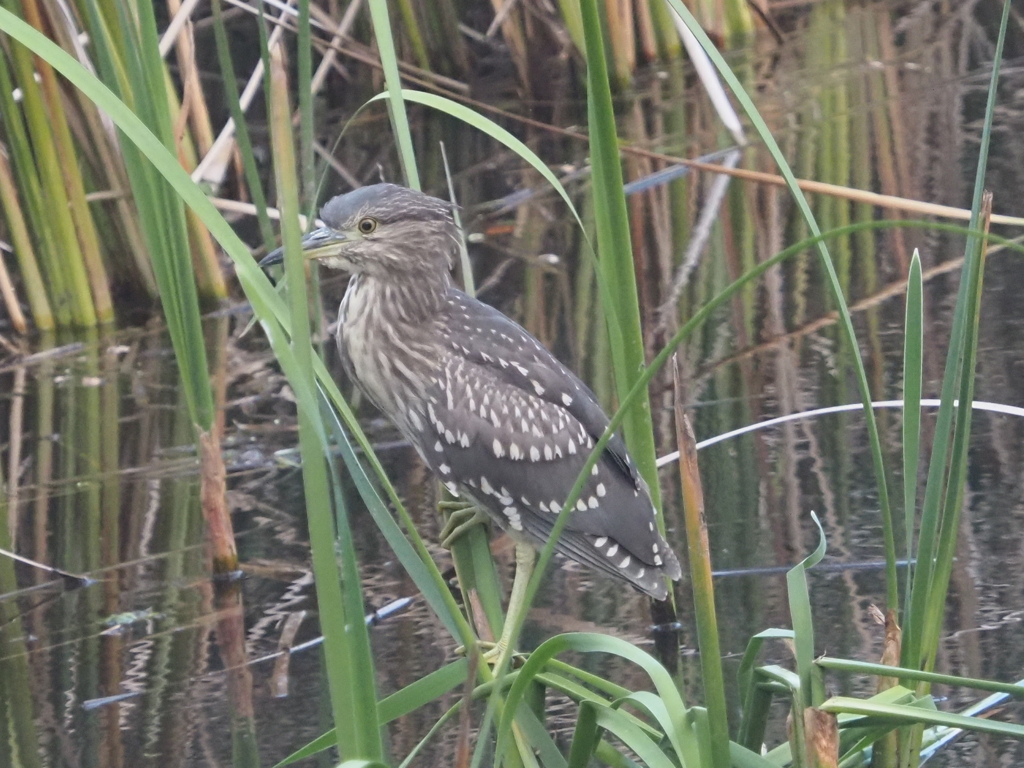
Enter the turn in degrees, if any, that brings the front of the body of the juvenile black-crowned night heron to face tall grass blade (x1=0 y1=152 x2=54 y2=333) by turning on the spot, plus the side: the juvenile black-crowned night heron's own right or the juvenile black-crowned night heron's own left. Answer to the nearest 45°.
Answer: approximately 45° to the juvenile black-crowned night heron's own right

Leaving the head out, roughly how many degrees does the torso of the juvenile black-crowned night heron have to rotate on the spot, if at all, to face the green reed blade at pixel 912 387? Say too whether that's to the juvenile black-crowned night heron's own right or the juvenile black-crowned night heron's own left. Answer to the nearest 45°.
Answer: approximately 135° to the juvenile black-crowned night heron's own left

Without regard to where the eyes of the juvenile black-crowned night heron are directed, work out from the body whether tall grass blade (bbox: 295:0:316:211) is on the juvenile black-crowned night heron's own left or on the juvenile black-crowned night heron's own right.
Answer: on the juvenile black-crowned night heron's own right

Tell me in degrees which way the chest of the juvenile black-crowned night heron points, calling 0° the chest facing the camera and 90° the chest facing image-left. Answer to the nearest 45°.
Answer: approximately 90°

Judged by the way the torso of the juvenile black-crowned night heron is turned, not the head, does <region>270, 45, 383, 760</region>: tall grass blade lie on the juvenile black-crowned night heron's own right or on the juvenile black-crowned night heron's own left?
on the juvenile black-crowned night heron's own left

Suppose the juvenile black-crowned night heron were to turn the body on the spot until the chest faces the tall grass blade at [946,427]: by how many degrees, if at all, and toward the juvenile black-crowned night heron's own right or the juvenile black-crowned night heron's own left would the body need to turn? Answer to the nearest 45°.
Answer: approximately 135° to the juvenile black-crowned night heron's own left
